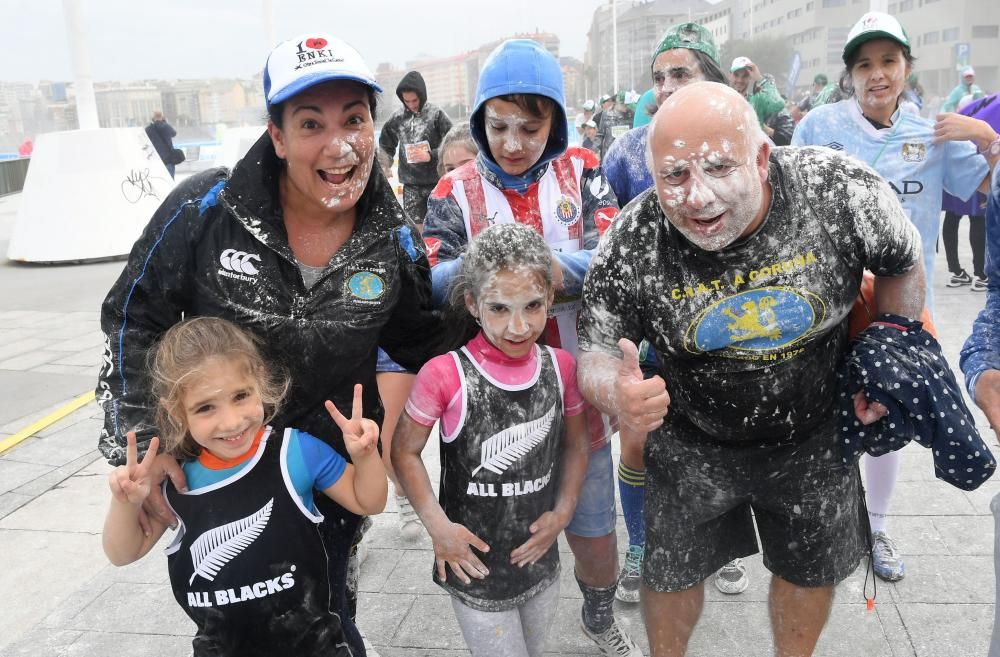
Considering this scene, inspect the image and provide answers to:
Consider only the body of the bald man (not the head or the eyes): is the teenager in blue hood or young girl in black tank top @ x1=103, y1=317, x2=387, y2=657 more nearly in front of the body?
the young girl in black tank top

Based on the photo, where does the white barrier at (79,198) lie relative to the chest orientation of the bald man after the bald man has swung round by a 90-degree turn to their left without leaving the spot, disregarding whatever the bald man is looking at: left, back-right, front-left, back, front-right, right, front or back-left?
back-left
